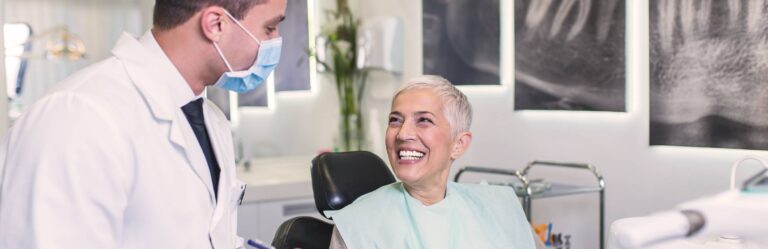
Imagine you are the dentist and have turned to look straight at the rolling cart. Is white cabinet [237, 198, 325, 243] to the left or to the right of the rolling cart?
left

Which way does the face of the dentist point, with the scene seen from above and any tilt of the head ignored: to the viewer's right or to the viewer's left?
to the viewer's right

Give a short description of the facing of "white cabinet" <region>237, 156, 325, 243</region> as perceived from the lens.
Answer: facing the viewer

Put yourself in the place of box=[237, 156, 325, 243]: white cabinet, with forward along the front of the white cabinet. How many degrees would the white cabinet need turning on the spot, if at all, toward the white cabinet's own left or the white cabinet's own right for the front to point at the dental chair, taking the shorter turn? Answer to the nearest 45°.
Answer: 0° — it already faces it

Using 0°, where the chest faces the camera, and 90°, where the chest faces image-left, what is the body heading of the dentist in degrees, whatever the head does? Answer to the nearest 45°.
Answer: approximately 315°

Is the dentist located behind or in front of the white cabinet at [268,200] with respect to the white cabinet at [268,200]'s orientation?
in front

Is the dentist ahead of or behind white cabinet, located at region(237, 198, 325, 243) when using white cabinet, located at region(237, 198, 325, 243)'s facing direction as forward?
ahead
